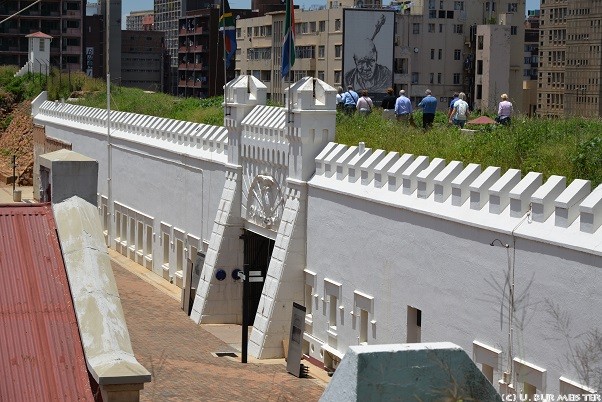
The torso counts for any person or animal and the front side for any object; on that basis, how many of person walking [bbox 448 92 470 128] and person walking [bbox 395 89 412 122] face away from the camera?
2

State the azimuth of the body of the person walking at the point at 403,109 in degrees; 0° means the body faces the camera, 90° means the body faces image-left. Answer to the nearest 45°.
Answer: approximately 180°

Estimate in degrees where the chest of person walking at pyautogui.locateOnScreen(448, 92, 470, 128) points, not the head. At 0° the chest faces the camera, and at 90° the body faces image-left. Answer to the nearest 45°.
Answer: approximately 180°

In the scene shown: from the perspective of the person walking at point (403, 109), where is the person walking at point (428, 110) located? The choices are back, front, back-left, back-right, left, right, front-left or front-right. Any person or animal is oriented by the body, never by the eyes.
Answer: back-right

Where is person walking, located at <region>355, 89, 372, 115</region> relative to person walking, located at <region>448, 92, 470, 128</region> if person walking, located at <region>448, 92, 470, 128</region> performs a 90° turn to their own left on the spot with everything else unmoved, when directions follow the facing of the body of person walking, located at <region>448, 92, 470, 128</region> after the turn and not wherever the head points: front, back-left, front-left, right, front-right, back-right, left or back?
front-right

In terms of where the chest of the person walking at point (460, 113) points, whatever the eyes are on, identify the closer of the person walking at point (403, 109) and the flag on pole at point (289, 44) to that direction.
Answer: the person walking

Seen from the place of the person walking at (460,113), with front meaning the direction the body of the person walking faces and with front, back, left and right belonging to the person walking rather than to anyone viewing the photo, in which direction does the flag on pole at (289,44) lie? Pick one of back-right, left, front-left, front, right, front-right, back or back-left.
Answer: left

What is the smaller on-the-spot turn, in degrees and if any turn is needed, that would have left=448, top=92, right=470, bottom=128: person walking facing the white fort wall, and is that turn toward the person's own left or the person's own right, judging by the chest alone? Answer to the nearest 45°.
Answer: approximately 180°
